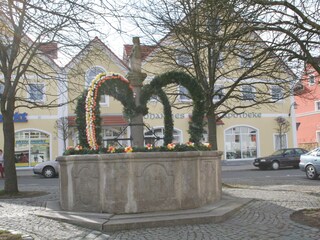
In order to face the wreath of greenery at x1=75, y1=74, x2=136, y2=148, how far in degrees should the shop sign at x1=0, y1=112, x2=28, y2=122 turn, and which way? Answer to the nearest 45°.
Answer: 0° — it already faces it

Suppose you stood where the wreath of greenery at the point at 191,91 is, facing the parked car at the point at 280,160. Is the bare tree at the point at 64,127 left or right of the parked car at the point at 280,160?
left

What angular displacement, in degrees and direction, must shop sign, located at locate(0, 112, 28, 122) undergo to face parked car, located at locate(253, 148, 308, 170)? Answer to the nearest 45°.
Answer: approximately 45° to its left

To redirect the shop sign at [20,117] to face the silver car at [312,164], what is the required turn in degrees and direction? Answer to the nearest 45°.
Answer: approximately 45° to its left

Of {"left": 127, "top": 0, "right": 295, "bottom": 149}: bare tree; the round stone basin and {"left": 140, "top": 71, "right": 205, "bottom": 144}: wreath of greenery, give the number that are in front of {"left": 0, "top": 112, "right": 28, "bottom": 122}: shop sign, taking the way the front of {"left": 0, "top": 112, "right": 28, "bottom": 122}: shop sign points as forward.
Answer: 3

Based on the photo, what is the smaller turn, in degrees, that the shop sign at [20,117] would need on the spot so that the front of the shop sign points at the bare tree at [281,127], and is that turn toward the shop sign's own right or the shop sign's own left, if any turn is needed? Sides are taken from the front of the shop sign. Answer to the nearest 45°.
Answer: approximately 90° to the shop sign's own left

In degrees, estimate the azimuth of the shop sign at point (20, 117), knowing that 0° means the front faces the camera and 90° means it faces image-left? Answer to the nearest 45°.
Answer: approximately 0°

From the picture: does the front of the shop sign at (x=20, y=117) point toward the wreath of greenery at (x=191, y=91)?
yes

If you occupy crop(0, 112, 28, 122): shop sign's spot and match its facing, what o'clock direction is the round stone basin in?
The round stone basin is roughly at 12 o'clock from the shop sign.
